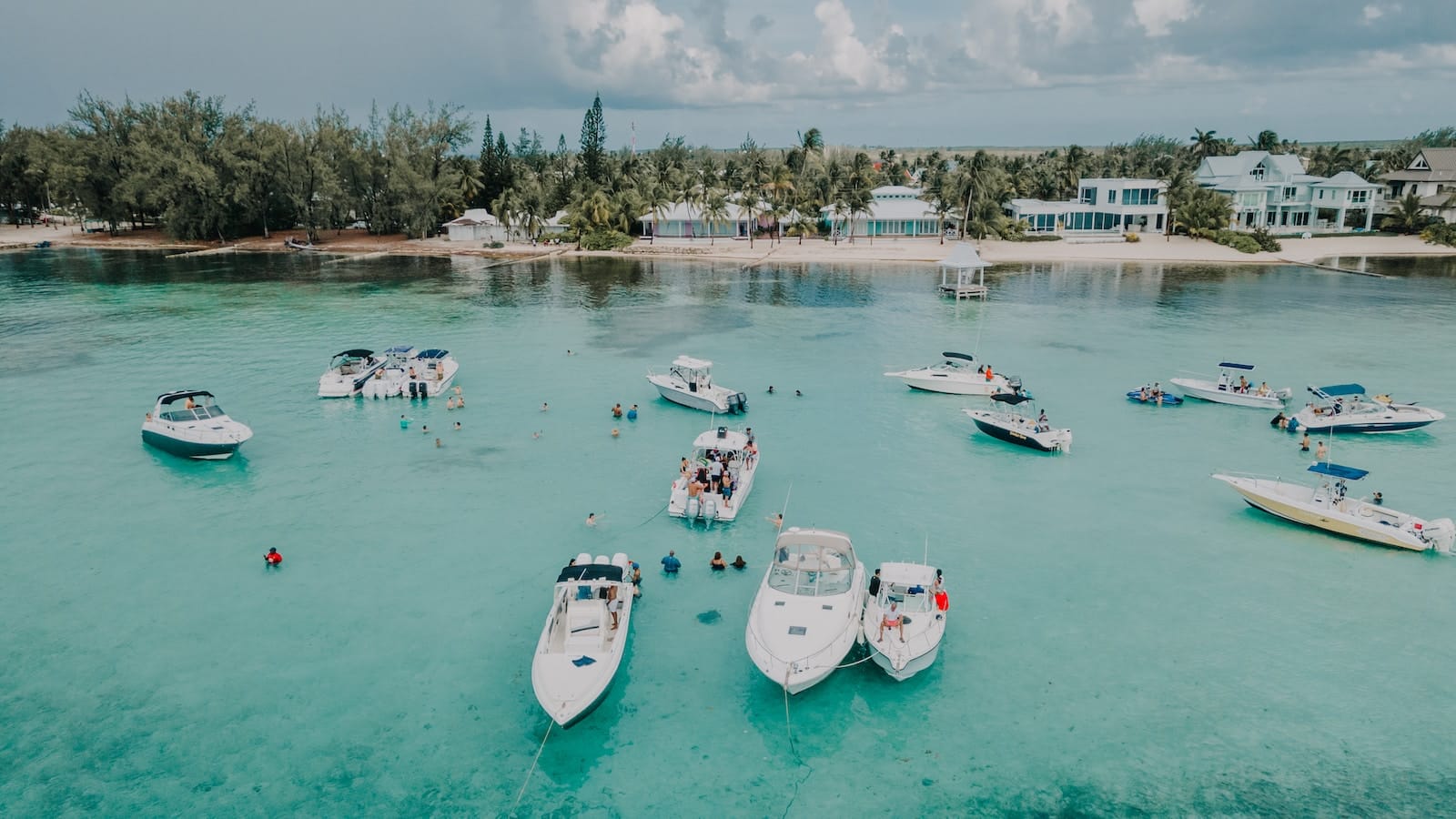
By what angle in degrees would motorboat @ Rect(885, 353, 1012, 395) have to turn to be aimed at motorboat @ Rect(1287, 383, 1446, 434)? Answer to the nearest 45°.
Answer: approximately 180°

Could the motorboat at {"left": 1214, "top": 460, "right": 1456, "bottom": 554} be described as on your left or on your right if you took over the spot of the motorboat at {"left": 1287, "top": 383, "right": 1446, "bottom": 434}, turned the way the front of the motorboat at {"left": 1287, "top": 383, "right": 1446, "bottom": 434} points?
on your right

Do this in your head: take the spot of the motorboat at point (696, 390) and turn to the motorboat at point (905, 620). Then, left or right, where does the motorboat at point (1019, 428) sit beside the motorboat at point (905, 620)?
left

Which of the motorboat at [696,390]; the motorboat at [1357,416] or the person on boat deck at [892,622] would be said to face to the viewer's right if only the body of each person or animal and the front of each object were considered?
the motorboat at [1357,416]

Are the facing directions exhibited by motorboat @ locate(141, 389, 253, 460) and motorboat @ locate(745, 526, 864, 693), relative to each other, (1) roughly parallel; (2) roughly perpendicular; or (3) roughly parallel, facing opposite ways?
roughly perpendicular

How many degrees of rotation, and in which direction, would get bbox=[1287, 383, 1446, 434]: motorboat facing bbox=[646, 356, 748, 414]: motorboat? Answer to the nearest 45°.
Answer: approximately 135° to its right

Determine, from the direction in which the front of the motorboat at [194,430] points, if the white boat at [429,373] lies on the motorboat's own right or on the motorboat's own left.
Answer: on the motorboat's own left

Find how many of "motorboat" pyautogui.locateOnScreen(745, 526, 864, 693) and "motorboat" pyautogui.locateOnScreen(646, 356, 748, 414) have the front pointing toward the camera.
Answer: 1

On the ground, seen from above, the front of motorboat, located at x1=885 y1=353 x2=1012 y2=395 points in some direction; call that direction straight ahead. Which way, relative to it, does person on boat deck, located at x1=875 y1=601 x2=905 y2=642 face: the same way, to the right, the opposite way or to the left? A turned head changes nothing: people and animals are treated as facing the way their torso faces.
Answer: to the left

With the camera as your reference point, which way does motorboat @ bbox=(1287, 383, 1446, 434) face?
facing to the right of the viewer
